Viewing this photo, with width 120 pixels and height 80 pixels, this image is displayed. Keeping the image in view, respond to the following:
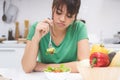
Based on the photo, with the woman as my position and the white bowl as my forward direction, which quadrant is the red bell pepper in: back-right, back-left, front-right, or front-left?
front-left

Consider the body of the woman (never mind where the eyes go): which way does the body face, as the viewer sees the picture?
toward the camera

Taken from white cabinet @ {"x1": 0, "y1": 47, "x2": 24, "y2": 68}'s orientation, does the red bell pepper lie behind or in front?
in front

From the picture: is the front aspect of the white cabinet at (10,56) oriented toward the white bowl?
yes

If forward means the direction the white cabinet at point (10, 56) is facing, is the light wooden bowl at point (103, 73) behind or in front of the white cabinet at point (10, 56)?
in front

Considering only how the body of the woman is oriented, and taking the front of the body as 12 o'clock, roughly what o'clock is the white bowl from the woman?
The white bowl is roughly at 12 o'clock from the woman.

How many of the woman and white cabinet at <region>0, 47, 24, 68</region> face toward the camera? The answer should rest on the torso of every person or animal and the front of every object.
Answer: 2

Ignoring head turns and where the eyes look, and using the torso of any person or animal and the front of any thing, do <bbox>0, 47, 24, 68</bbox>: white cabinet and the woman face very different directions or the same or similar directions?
same or similar directions

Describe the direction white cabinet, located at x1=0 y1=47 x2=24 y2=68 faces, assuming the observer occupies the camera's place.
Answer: facing the viewer

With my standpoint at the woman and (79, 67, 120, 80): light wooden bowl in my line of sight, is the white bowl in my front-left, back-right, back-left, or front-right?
front-right

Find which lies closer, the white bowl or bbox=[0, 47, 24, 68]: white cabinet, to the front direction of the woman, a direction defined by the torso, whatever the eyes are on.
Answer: the white bowl
